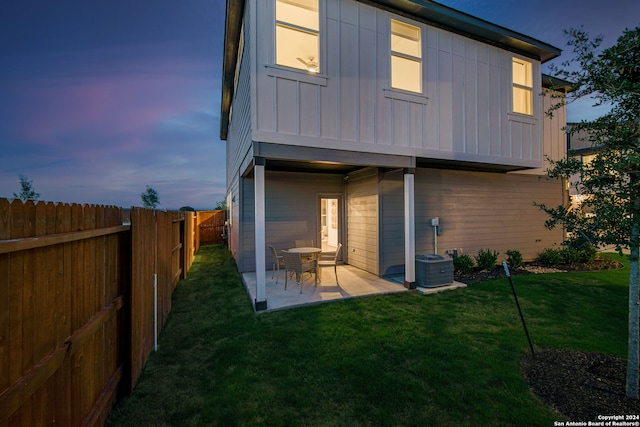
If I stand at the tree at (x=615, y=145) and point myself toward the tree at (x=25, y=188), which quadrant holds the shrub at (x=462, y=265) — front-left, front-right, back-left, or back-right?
front-right

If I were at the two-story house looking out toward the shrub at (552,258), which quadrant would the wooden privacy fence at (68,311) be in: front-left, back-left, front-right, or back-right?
back-right

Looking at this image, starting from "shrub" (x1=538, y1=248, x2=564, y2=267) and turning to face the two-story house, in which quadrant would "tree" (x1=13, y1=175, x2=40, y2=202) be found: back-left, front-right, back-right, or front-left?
front-right

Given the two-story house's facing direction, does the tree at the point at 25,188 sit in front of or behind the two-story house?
in front

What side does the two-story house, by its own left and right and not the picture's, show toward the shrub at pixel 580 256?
right

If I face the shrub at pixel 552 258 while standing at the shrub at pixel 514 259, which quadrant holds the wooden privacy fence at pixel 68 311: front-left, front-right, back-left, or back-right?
back-right

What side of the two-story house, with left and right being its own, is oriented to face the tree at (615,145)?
back

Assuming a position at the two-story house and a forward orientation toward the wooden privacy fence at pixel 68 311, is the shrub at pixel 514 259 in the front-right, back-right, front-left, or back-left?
back-left

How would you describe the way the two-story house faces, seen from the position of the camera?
facing away from the viewer and to the left of the viewer

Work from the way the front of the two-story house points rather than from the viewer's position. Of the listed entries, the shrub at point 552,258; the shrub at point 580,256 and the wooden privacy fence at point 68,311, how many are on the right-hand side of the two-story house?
2

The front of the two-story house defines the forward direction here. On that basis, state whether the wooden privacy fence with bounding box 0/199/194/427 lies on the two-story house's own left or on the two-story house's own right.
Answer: on the two-story house's own left
